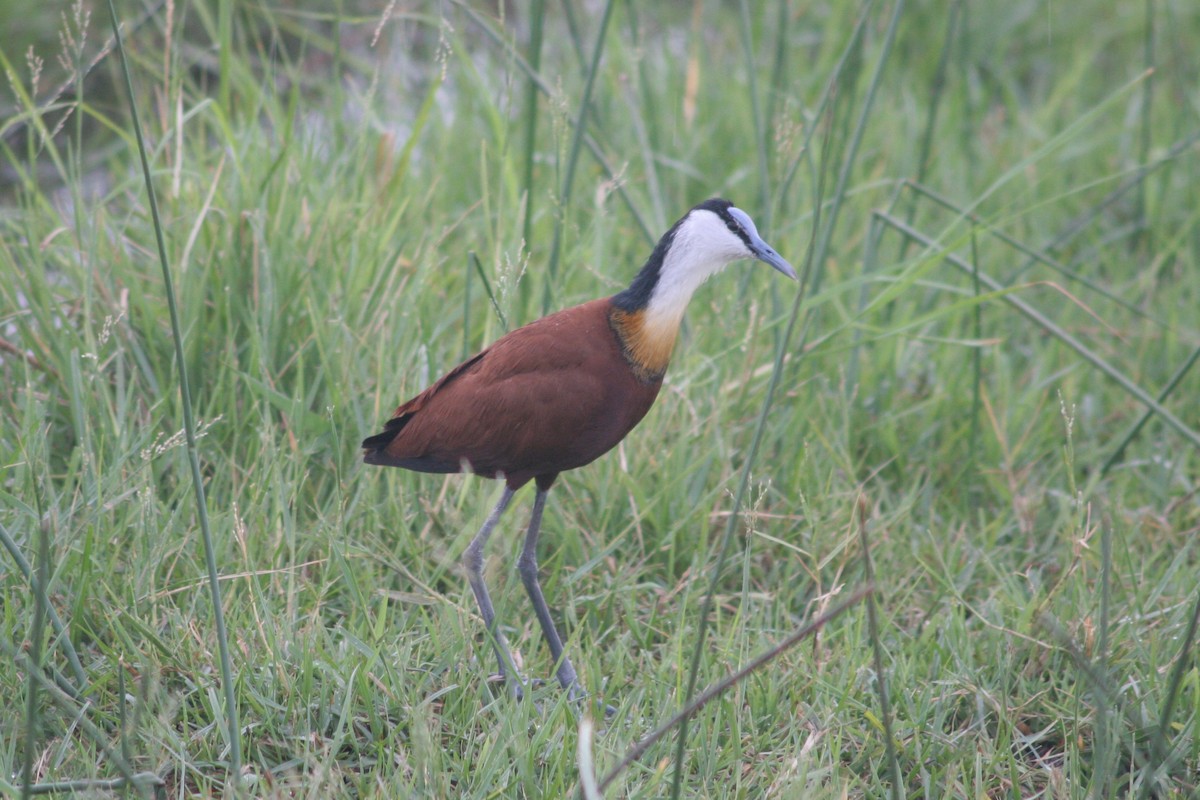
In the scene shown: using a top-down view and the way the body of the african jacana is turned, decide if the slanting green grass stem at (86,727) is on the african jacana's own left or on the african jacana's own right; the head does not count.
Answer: on the african jacana's own right

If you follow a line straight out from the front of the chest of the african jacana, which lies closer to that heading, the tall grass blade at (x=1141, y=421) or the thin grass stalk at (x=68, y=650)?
the tall grass blade

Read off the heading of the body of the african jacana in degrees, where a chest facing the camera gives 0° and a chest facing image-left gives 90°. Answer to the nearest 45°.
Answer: approximately 270°

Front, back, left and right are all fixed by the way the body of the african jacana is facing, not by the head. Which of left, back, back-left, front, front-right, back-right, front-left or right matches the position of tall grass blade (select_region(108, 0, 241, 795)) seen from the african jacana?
back-right

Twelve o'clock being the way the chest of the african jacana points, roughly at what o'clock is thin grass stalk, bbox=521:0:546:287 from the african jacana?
The thin grass stalk is roughly at 9 o'clock from the african jacana.

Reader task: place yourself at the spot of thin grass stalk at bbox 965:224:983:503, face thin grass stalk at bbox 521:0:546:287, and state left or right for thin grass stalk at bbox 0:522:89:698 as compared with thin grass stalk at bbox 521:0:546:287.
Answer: left

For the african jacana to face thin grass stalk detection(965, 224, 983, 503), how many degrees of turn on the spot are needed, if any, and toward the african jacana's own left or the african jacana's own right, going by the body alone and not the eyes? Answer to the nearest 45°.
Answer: approximately 45° to the african jacana's own left

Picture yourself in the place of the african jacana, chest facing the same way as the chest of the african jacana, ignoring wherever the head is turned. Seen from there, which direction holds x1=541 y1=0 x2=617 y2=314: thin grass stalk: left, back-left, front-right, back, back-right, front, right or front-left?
left

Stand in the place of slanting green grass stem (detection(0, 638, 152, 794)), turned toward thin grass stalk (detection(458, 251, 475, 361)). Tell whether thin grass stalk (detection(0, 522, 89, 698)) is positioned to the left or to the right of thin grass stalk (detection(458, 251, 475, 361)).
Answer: left

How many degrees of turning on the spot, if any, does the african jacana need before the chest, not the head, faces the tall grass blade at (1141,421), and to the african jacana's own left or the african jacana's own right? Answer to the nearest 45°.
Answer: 0° — it already faces it
